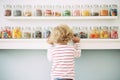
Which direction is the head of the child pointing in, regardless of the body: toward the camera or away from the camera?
away from the camera

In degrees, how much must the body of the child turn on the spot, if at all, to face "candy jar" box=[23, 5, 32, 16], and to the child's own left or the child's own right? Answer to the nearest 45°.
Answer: approximately 45° to the child's own left

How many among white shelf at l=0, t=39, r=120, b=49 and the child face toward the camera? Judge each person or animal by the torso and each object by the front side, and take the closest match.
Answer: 1

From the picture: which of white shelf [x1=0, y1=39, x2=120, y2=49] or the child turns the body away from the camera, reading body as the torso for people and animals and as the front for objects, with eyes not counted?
the child

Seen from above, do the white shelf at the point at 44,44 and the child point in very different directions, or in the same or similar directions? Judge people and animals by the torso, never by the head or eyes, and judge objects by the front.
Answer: very different directions

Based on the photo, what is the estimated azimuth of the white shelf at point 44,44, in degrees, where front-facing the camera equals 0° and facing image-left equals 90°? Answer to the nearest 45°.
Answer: approximately 0°

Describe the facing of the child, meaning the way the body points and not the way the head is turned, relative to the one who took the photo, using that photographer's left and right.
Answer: facing away from the viewer
